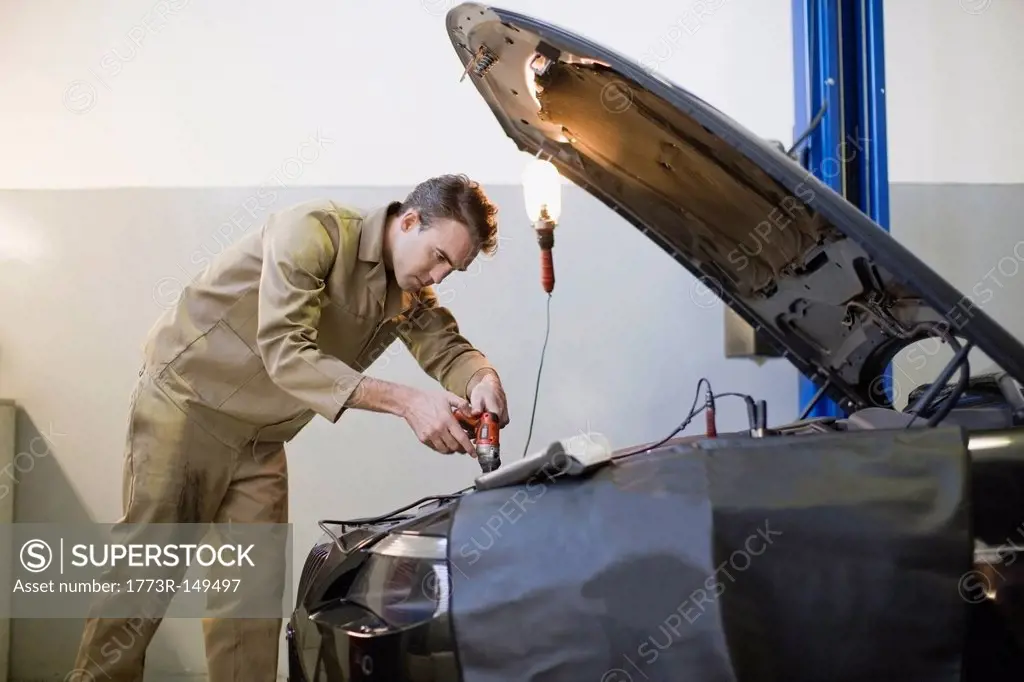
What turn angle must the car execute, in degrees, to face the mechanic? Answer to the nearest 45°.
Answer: approximately 45° to its right

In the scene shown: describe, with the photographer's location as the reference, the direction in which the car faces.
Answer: facing to the left of the viewer
